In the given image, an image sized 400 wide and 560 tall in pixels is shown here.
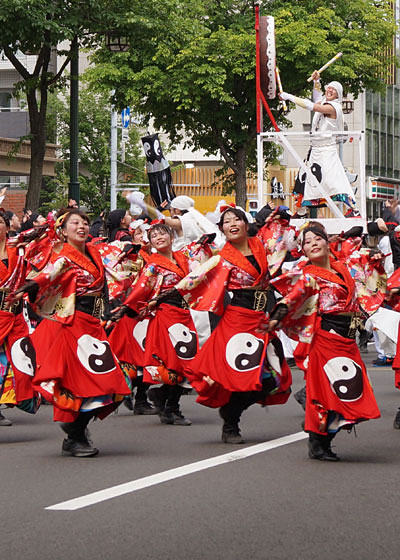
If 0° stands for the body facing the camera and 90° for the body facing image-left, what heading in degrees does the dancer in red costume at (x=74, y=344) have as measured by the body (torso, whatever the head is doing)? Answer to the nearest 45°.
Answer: approximately 315°

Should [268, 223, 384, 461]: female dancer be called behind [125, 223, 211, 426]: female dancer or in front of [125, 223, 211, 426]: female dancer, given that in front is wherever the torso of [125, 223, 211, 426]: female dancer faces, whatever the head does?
in front

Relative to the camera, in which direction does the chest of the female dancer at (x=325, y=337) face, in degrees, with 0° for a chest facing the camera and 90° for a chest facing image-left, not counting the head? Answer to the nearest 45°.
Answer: approximately 315°

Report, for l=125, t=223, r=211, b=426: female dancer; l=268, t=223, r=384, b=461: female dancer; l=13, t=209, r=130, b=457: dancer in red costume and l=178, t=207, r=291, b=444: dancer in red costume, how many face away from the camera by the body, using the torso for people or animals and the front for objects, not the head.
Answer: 0

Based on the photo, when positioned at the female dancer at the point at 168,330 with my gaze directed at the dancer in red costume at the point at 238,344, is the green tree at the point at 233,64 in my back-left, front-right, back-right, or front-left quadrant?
back-left

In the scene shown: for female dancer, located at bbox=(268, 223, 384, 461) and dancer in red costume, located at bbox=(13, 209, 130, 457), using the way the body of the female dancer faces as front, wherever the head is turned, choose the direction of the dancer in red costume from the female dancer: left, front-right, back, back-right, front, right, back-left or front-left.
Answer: back-right

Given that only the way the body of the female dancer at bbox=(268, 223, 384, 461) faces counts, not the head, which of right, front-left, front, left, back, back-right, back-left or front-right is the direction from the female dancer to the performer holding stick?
back-left

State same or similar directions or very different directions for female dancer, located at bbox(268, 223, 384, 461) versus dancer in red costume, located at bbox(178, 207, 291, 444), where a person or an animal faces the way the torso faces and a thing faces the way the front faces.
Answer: same or similar directions

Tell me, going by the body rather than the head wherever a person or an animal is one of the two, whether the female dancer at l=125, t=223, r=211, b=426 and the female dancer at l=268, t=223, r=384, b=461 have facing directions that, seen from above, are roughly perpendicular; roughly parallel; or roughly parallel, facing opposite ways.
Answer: roughly parallel

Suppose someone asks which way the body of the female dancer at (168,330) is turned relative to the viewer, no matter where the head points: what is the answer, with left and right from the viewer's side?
facing the viewer and to the right of the viewer

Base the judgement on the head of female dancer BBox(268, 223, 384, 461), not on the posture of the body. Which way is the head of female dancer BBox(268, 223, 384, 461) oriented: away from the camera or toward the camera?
toward the camera

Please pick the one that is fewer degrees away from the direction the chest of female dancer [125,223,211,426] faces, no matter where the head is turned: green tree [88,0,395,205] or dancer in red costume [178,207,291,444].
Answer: the dancer in red costume

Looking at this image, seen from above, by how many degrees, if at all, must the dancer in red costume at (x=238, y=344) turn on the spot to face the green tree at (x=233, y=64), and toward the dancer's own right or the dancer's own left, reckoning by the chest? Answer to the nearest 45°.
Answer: approximately 135° to the dancer's own left

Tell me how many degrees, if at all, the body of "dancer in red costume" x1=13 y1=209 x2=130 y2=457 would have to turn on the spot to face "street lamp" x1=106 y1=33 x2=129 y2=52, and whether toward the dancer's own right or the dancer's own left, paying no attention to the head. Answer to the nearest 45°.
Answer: approximately 135° to the dancer's own left
